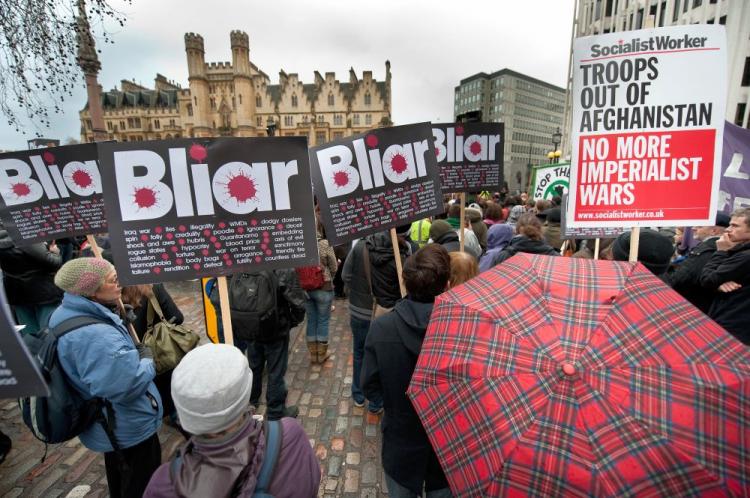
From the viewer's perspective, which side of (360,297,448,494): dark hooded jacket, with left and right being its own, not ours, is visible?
back

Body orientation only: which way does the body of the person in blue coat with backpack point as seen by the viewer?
to the viewer's right

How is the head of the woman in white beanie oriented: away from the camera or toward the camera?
away from the camera

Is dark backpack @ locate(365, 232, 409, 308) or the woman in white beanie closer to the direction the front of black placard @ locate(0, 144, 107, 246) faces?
the woman in white beanie

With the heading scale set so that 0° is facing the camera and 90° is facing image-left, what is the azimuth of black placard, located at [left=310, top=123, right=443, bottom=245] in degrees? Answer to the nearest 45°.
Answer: approximately 0°

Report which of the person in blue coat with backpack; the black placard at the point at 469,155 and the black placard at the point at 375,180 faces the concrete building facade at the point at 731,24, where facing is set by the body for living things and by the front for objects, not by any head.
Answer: the person in blue coat with backpack

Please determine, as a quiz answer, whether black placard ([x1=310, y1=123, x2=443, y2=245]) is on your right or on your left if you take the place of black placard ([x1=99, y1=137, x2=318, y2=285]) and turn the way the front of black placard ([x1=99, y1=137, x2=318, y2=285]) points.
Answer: on your left

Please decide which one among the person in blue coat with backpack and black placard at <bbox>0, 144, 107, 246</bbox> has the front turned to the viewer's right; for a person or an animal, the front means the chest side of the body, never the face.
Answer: the person in blue coat with backpack

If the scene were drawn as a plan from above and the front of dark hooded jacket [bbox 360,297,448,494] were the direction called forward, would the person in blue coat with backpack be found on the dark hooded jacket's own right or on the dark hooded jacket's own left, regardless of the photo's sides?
on the dark hooded jacket's own left

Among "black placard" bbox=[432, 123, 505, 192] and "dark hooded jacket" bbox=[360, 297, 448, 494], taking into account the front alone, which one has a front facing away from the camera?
the dark hooded jacket

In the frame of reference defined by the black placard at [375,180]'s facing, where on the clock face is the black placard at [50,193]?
the black placard at [50,193] is roughly at 3 o'clock from the black placard at [375,180].

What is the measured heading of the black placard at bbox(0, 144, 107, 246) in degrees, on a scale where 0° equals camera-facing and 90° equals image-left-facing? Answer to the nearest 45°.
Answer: approximately 0°

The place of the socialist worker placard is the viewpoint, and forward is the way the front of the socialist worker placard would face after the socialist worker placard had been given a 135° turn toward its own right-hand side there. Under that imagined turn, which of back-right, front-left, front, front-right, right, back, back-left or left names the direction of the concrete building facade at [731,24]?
front-right
